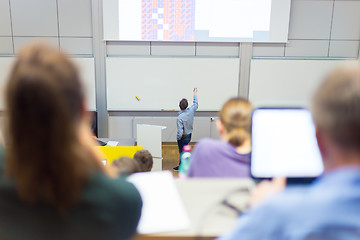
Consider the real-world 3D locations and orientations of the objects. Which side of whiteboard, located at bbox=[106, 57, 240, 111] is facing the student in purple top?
front

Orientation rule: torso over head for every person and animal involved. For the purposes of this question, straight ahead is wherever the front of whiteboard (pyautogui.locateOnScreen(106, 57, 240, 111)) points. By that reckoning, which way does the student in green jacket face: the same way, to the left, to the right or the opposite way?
the opposite way

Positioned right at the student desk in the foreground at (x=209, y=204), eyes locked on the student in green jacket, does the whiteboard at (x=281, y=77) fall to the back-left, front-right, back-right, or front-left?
back-right

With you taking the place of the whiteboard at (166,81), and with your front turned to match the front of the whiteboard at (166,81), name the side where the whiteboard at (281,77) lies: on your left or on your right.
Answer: on your left

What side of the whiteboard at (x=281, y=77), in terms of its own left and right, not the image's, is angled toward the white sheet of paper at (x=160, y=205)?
front

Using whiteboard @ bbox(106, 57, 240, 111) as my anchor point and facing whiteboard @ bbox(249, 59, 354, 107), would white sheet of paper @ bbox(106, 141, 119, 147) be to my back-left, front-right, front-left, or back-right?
back-right

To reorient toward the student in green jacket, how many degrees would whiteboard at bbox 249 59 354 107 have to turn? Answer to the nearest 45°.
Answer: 0° — it already faces them

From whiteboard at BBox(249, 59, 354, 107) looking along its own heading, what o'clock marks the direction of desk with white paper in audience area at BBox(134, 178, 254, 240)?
The desk with white paper in audience area is roughly at 12 o'clock from the whiteboard.

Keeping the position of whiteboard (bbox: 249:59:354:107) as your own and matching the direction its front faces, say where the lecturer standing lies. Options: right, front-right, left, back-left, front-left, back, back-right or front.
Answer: front-right

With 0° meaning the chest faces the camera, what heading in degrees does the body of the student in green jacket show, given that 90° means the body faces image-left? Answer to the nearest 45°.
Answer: approximately 180°

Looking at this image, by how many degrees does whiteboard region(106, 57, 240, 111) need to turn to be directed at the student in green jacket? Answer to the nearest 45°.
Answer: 0° — it already faces them

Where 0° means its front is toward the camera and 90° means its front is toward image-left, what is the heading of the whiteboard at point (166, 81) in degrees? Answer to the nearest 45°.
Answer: approximately 0°
